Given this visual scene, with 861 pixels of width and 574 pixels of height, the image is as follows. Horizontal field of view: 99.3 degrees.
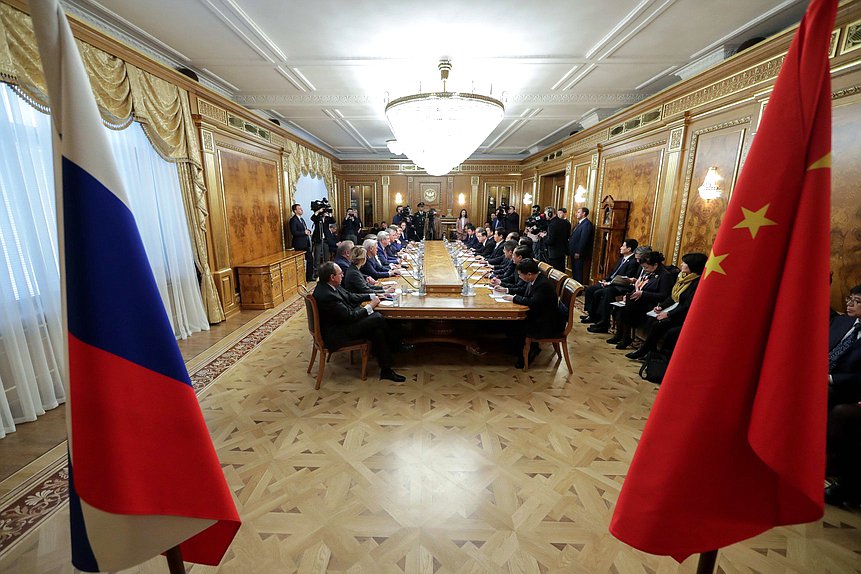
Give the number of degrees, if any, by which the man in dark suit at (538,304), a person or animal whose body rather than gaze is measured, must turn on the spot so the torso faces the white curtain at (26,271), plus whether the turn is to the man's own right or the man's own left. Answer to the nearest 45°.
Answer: approximately 45° to the man's own left

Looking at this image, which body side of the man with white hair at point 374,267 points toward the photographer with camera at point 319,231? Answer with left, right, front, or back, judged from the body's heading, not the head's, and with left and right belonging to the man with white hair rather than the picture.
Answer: left

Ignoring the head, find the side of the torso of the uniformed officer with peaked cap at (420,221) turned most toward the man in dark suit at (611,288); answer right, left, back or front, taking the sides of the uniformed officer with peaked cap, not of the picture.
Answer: front

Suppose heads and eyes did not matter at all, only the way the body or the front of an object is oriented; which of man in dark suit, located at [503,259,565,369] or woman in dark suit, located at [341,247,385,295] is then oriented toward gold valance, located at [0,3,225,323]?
the man in dark suit

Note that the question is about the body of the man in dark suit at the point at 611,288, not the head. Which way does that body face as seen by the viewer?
to the viewer's left

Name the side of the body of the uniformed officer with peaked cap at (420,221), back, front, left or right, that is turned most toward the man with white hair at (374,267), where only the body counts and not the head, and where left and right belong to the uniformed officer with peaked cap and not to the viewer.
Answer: front

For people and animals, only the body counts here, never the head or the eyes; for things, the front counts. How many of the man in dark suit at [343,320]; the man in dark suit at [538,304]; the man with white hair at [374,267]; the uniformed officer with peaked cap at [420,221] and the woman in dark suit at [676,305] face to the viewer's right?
2

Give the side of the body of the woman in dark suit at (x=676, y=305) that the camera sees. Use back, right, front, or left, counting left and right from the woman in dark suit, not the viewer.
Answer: left

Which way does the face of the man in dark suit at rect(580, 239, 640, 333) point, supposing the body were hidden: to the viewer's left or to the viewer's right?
to the viewer's left

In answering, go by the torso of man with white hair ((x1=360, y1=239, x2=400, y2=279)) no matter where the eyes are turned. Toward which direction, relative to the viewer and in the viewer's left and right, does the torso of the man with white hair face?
facing to the right of the viewer

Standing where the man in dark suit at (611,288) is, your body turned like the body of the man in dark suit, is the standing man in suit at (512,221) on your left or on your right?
on your right

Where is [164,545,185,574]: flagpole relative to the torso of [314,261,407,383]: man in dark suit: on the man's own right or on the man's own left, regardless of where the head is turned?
on the man's own right

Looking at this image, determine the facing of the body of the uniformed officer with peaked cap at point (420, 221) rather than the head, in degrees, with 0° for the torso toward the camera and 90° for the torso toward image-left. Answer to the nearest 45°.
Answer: approximately 0°
